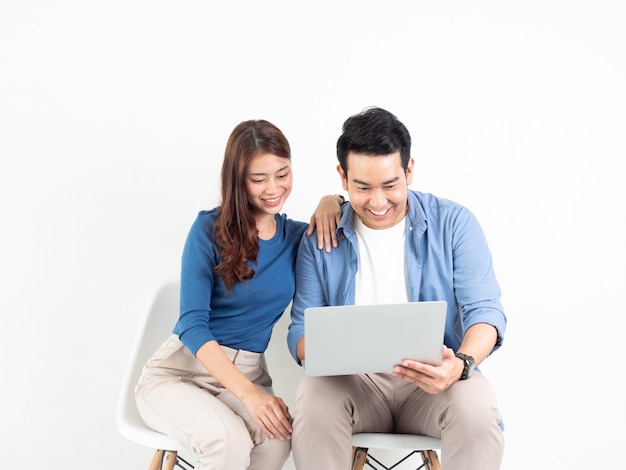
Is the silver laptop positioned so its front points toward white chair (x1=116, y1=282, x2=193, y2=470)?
no

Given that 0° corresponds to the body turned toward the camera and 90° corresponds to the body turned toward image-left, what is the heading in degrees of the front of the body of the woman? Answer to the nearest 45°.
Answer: approximately 315°

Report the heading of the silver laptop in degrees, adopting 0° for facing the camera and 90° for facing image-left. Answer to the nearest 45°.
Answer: approximately 180°

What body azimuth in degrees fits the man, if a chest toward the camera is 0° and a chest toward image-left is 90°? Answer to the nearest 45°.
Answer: approximately 0°

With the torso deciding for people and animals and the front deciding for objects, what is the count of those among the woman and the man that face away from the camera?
0

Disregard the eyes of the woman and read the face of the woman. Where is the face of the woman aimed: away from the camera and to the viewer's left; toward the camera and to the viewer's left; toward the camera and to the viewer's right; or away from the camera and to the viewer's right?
toward the camera and to the viewer's right

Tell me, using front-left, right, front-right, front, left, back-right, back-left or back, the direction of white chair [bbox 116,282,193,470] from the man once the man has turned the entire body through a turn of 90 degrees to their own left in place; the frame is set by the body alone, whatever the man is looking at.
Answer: back

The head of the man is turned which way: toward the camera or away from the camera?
toward the camera

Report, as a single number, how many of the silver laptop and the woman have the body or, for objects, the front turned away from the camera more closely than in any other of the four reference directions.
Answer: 1
